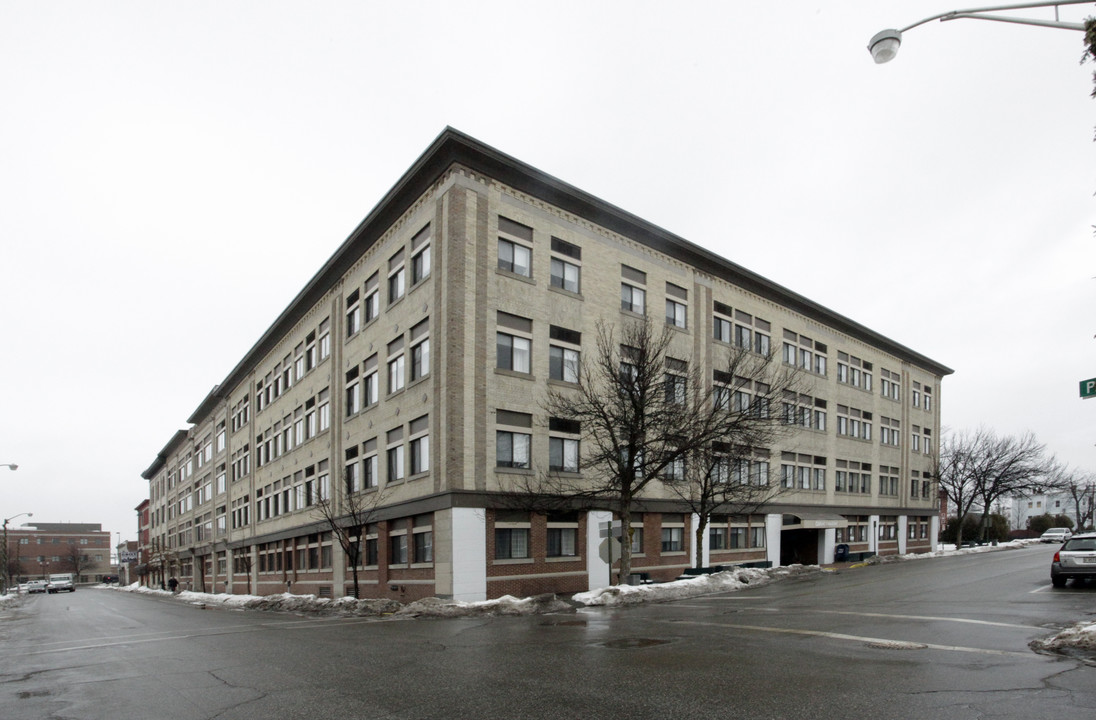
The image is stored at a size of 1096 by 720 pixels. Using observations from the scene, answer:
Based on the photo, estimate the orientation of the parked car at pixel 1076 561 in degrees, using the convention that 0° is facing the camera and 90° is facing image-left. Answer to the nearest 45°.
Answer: approximately 180°
